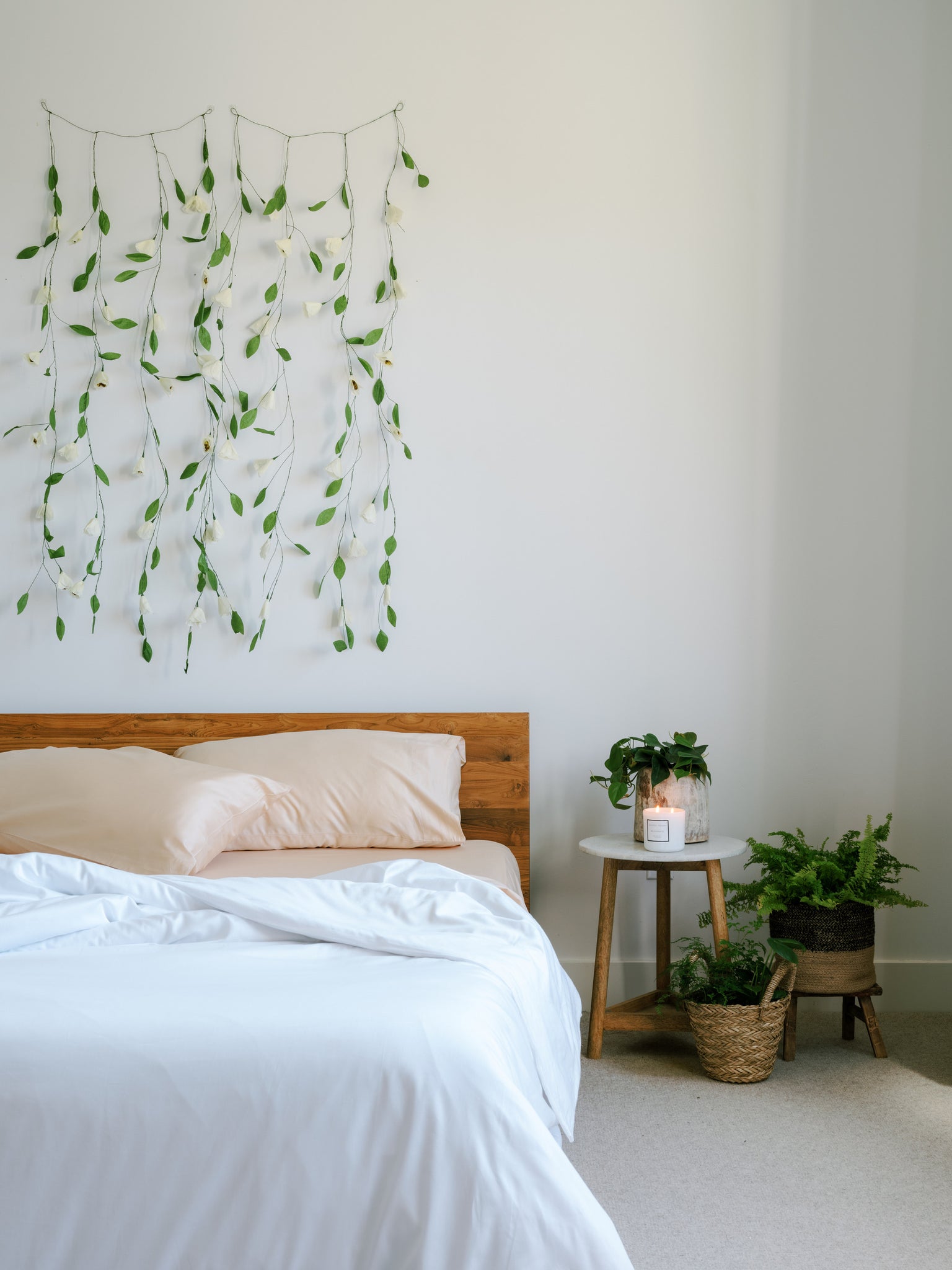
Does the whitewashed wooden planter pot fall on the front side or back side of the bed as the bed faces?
on the back side

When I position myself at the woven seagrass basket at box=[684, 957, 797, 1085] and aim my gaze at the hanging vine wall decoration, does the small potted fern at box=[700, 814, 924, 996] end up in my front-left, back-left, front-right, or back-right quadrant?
back-right

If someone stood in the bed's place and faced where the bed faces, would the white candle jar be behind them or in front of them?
behind

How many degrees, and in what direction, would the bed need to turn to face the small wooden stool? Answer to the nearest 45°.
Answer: approximately 135° to its left

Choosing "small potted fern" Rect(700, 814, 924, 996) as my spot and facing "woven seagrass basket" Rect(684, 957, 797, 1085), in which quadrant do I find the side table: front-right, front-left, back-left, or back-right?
front-right

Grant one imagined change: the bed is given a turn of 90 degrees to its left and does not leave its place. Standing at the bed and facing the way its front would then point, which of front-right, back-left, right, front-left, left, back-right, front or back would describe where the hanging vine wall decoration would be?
left

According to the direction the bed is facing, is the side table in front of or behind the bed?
behind

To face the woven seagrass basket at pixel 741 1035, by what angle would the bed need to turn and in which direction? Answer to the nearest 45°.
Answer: approximately 135° to its left

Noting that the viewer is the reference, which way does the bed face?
facing the viewer
